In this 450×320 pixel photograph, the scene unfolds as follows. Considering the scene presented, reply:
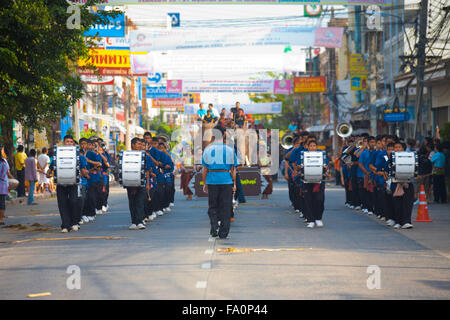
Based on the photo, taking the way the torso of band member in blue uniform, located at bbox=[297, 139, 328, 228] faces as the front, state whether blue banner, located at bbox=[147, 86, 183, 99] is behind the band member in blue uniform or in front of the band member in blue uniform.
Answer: behind

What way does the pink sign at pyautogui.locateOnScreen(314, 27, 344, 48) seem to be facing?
toward the camera

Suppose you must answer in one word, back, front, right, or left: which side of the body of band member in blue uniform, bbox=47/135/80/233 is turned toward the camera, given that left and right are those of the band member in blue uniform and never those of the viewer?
front

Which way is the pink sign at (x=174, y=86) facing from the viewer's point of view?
toward the camera

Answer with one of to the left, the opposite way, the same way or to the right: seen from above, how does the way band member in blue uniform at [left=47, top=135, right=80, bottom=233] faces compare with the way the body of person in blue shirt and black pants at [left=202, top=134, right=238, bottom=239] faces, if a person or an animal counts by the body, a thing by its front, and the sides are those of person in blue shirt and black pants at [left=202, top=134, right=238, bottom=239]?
the opposite way

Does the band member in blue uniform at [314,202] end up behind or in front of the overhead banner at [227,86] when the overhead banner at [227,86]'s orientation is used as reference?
in front

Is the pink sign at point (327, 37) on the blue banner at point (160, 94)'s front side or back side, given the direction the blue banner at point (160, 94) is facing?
on the front side

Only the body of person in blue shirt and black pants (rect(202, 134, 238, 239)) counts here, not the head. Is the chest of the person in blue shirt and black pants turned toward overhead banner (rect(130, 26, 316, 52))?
yes

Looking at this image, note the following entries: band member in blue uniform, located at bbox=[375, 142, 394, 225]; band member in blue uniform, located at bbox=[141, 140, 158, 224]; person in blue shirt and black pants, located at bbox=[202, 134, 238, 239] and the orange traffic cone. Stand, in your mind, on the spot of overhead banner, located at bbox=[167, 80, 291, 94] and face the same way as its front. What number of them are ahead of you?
4

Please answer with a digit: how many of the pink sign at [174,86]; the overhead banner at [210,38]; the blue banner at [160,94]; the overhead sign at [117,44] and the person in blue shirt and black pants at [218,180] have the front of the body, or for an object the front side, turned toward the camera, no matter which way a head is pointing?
4

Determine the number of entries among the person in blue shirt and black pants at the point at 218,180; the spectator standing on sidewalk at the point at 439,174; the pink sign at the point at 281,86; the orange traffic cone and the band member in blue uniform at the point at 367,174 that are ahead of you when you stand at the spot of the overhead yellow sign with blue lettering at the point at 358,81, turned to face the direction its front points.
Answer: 4

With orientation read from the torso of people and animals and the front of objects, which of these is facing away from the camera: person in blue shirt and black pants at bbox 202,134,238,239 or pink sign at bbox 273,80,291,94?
the person in blue shirt and black pants

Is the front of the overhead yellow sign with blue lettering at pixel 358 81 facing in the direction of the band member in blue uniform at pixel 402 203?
yes

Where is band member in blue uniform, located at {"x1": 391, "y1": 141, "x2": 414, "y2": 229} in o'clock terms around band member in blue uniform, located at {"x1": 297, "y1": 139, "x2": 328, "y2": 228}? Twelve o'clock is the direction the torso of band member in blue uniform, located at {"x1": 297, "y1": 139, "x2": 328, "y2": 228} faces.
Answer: band member in blue uniform, located at {"x1": 391, "y1": 141, "x2": 414, "y2": 229} is roughly at 9 o'clock from band member in blue uniform, located at {"x1": 297, "y1": 139, "x2": 328, "y2": 228}.
